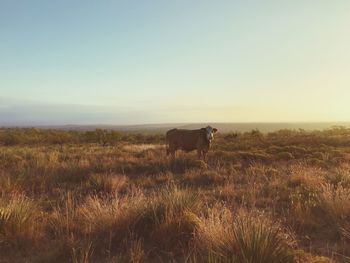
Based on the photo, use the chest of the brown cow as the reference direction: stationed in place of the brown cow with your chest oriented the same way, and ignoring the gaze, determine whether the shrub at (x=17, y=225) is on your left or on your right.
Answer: on your right

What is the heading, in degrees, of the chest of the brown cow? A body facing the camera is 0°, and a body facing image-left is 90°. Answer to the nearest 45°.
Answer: approximately 270°

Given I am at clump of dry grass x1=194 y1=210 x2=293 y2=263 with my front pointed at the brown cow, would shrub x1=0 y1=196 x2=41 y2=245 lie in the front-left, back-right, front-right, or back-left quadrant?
front-left

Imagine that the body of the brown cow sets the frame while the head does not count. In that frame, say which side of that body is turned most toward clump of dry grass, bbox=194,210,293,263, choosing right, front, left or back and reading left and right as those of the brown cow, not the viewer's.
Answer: right

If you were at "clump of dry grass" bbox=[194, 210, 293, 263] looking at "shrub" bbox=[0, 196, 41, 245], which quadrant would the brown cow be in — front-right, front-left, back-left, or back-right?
front-right
